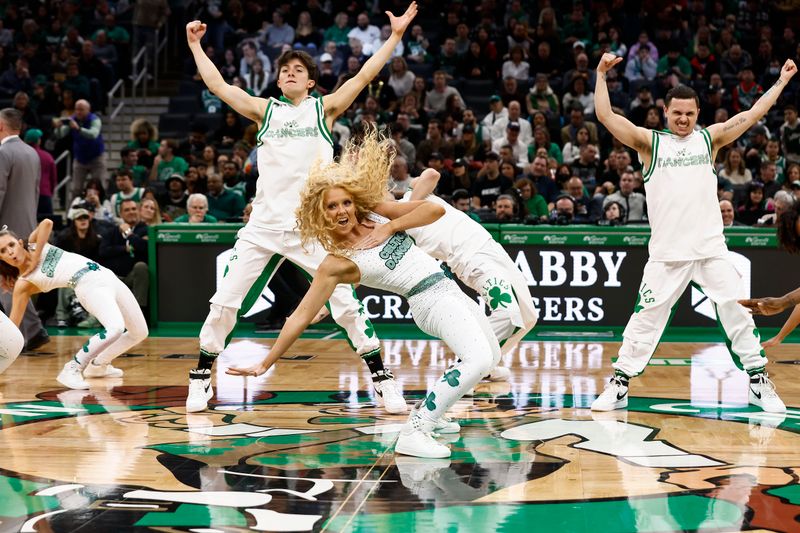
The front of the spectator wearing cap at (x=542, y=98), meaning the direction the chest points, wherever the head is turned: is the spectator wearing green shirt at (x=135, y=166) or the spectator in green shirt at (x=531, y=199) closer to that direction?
the spectator in green shirt

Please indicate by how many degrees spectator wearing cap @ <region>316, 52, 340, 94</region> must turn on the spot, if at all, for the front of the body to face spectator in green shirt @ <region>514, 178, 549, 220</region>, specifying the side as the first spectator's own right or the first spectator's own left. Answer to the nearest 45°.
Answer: approximately 45° to the first spectator's own left

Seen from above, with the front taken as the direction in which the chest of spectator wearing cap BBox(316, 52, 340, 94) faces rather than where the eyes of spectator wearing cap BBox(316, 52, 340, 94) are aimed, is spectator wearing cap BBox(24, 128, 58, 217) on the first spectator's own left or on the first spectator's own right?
on the first spectator's own right

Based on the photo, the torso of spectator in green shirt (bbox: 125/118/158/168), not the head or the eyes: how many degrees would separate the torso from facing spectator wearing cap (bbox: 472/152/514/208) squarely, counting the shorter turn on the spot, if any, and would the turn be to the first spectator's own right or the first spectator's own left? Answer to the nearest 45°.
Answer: approximately 45° to the first spectator's own left

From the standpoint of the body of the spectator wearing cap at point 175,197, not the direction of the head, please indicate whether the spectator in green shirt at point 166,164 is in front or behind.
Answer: behind

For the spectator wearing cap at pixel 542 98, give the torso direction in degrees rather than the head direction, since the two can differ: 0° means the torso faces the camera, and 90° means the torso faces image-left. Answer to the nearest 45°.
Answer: approximately 0°

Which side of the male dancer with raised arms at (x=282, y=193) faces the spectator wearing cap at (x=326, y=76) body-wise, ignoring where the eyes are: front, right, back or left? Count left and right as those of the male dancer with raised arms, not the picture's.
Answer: back

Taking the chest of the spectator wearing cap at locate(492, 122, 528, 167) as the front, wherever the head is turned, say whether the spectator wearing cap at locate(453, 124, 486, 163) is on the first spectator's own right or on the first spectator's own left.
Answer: on the first spectator's own right

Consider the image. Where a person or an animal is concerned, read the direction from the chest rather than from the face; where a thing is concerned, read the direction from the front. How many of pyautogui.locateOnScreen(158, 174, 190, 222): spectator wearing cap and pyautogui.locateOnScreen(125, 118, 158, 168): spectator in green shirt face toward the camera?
2
